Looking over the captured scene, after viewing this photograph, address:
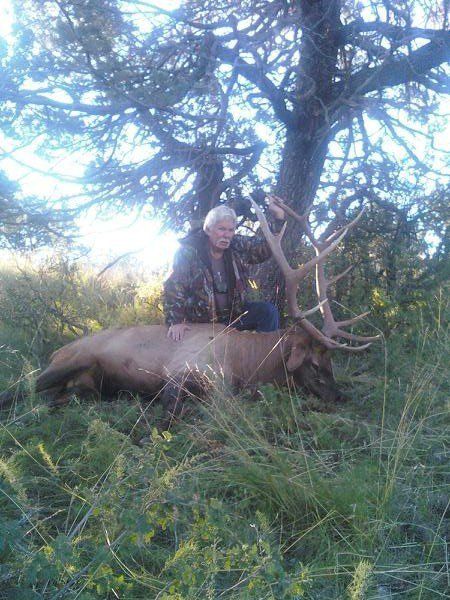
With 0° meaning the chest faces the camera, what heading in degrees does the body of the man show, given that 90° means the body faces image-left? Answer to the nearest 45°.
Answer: approximately 315°
